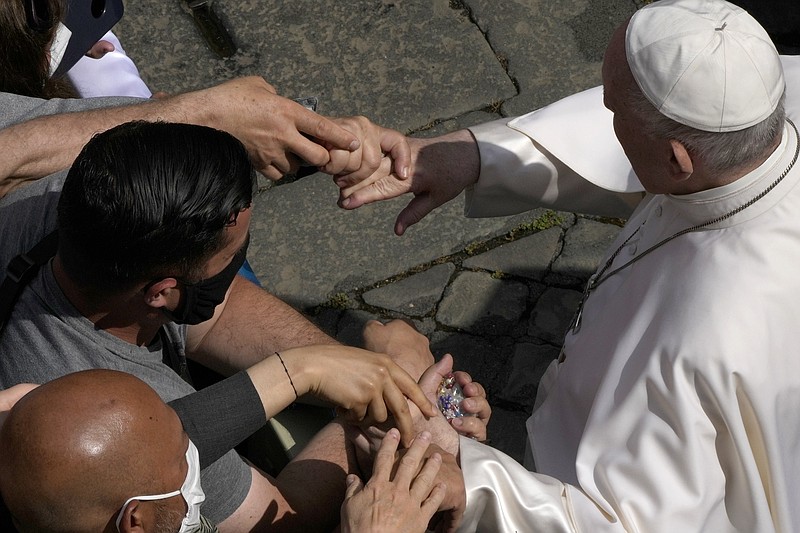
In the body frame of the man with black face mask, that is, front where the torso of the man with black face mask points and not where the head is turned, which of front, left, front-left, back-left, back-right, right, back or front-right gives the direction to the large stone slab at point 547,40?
front-left

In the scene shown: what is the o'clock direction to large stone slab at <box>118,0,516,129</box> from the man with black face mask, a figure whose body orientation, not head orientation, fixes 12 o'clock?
The large stone slab is roughly at 10 o'clock from the man with black face mask.

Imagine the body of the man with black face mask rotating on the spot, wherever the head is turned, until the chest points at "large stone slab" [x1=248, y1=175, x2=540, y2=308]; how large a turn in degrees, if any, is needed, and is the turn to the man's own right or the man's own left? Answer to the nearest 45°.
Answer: approximately 45° to the man's own left

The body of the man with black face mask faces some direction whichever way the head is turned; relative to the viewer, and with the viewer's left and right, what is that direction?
facing to the right of the viewer
